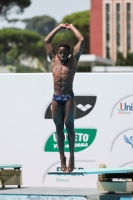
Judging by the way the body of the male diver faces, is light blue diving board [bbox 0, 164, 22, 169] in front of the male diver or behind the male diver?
behind

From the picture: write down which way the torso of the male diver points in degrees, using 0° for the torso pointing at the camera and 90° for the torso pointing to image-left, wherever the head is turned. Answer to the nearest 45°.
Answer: approximately 0°
